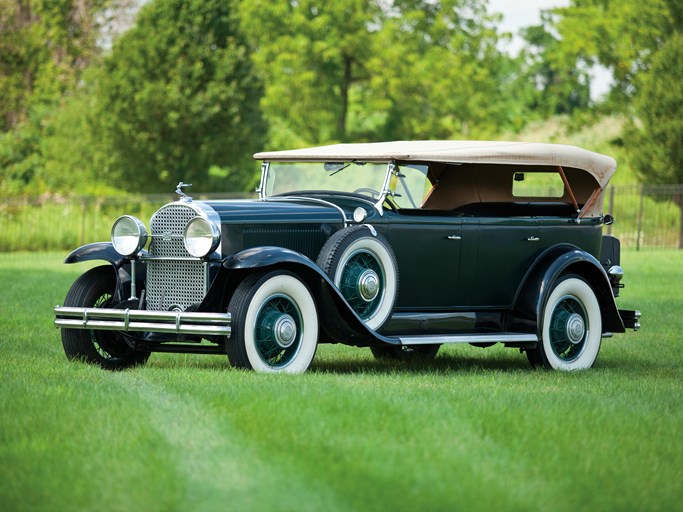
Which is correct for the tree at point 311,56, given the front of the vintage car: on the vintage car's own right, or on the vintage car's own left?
on the vintage car's own right

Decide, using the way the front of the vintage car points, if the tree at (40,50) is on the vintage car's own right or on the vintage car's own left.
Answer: on the vintage car's own right

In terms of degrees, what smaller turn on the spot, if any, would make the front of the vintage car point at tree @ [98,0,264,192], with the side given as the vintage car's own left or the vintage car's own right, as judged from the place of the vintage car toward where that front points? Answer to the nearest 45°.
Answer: approximately 135° to the vintage car's own right

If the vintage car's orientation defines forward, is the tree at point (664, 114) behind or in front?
behind

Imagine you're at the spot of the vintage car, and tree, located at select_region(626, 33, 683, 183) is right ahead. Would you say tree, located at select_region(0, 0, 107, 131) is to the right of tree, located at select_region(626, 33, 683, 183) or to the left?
left

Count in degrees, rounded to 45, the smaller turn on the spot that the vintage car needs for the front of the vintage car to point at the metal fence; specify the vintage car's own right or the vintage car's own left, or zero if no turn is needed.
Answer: approximately 135° to the vintage car's own right
